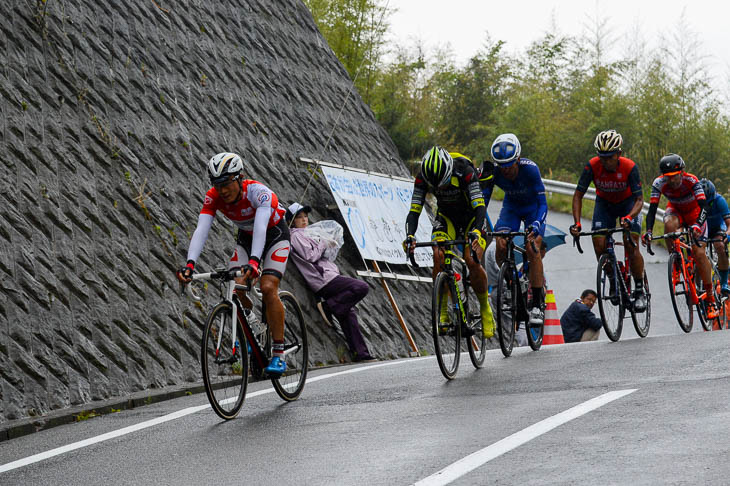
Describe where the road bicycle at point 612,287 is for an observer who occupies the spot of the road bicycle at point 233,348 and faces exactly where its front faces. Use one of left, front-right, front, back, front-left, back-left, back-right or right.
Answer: back

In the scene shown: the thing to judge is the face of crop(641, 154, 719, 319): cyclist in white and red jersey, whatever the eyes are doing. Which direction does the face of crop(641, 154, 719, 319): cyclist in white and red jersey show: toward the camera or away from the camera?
toward the camera

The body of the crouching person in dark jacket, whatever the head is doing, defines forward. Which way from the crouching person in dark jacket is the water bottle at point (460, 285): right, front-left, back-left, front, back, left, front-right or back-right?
right

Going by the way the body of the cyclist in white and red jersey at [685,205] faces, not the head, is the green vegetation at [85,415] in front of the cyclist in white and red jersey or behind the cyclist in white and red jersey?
in front

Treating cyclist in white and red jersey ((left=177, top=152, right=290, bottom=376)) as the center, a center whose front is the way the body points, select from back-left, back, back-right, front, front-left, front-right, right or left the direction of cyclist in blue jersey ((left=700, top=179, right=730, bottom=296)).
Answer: back

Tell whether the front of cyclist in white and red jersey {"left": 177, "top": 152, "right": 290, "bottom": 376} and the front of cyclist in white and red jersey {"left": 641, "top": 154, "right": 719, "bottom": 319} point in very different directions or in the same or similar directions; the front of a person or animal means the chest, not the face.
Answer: same or similar directions

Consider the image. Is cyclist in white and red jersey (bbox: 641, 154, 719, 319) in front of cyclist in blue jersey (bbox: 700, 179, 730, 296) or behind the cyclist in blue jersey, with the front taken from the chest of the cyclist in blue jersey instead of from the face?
in front

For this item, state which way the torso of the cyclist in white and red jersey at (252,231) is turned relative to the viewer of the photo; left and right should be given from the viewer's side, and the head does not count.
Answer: facing the viewer and to the left of the viewer

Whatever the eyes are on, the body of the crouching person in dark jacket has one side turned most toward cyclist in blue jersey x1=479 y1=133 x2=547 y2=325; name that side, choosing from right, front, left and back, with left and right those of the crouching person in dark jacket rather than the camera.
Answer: right

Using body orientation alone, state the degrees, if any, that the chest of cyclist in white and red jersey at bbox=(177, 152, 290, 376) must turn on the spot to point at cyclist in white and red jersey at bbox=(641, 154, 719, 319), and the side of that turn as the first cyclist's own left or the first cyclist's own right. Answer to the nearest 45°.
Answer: approximately 180°

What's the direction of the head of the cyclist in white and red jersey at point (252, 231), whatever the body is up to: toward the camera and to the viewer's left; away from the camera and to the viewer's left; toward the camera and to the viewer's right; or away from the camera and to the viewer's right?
toward the camera and to the viewer's left

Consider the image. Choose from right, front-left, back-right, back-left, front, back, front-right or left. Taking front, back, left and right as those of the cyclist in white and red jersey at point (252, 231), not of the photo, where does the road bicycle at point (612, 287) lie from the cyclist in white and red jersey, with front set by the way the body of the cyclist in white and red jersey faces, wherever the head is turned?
back

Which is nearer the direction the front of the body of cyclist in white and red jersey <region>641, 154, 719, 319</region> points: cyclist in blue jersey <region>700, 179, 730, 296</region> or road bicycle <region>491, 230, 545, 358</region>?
the road bicycle

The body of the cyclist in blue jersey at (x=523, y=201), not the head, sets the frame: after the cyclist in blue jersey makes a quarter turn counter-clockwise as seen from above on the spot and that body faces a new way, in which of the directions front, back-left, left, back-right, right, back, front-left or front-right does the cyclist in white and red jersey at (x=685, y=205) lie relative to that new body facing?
front-left

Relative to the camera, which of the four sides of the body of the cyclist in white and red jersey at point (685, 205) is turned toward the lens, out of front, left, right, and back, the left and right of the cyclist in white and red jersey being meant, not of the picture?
front

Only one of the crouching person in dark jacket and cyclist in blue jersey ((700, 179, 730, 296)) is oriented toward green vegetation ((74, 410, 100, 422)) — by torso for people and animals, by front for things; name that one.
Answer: the cyclist in blue jersey

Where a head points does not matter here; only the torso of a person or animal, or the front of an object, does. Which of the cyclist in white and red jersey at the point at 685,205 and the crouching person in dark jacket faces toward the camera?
the cyclist in white and red jersey

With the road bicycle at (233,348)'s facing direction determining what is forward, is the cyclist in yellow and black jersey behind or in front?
behind

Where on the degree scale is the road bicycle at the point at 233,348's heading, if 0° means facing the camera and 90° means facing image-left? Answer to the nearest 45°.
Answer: approximately 45°
